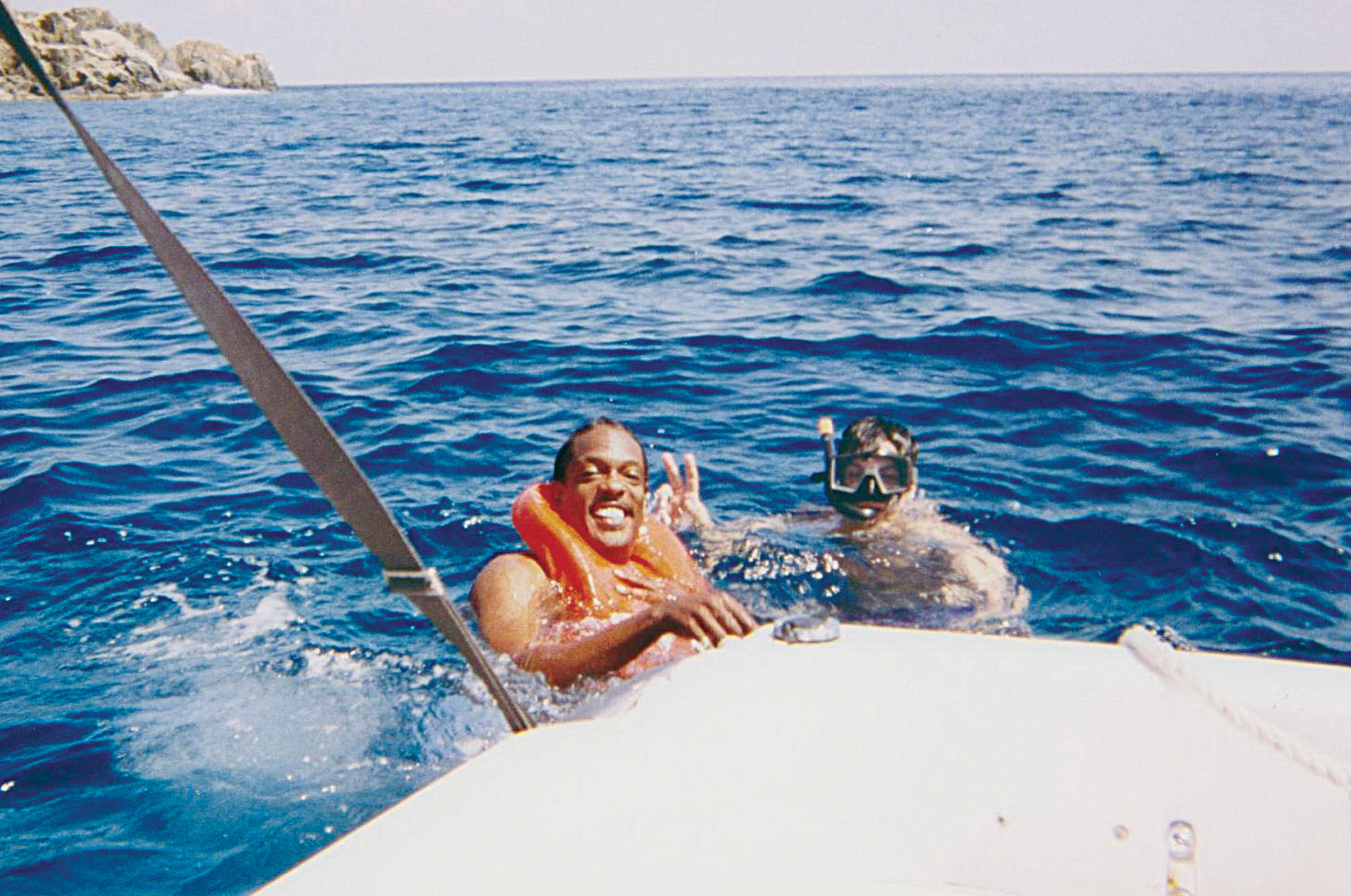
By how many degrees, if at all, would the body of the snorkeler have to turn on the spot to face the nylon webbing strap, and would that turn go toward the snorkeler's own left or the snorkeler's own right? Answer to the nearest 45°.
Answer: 0° — they already face it

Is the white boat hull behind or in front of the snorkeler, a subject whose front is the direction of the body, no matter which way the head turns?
in front

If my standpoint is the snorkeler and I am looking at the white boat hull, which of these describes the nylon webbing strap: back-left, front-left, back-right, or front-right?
front-right

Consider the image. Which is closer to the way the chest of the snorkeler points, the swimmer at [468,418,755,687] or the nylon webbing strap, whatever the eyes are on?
the nylon webbing strap

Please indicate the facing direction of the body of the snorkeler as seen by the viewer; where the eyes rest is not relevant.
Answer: toward the camera

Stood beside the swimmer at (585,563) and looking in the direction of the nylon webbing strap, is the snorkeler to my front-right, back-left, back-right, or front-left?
back-left

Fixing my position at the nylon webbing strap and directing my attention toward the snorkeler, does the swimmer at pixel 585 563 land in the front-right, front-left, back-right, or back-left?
front-left

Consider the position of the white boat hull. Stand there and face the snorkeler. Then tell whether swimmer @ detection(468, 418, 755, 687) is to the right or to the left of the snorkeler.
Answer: left

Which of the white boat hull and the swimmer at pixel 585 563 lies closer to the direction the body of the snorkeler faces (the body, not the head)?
the white boat hull

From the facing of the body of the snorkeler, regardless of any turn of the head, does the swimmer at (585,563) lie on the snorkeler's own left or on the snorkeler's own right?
on the snorkeler's own right
